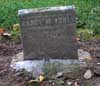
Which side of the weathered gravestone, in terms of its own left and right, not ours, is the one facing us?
front
